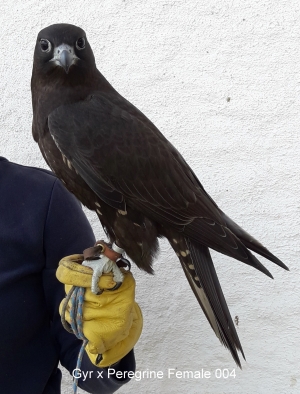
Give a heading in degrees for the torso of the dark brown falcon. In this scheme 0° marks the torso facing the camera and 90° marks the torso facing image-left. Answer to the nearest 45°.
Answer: approximately 90°
